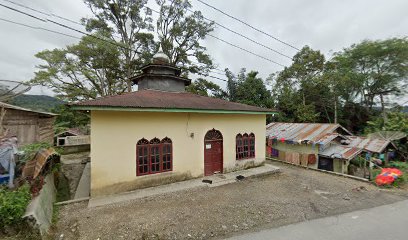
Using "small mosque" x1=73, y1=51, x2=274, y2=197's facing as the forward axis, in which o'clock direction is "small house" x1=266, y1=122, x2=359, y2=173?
"small house" x1=266, y1=122, x2=359, y2=173 is roughly at 10 o'clock from "small mosque" x1=73, y1=51, x2=274, y2=197.

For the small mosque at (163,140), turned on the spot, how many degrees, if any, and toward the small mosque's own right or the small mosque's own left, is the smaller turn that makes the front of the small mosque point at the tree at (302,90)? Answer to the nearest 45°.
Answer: approximately 90° to the small mosque's own left

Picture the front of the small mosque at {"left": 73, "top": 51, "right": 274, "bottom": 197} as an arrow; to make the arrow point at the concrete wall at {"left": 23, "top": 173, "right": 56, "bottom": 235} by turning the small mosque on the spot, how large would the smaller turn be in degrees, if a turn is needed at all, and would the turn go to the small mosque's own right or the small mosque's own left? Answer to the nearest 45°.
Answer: approximately 90° to the small mosque's own right

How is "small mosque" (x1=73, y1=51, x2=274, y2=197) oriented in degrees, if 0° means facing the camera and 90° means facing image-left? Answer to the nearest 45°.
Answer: approximately 315°

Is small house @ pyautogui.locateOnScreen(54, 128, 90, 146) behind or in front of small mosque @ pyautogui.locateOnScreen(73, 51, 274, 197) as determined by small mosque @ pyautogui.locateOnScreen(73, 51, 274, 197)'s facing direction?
behind
